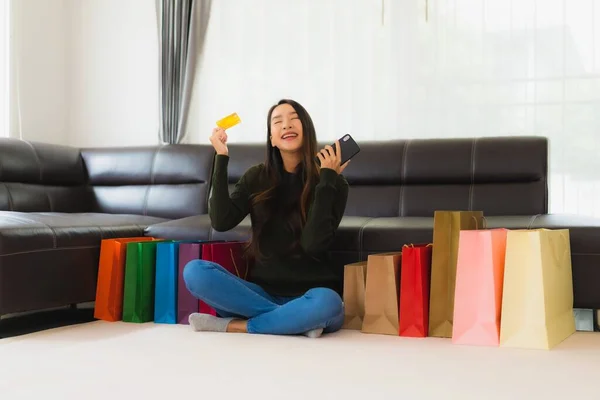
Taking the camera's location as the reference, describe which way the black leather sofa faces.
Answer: facing the viewer

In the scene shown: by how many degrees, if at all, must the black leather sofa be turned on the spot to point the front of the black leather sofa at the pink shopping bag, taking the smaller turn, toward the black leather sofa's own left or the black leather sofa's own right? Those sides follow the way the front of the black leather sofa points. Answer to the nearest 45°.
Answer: approximately 45° to the black leather sofa's own left

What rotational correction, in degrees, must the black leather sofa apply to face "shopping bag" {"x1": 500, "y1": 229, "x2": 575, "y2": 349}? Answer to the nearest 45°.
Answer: approximately 45° to its left

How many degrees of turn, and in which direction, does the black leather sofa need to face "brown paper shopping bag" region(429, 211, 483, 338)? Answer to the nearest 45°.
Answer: approximately 45° to its left

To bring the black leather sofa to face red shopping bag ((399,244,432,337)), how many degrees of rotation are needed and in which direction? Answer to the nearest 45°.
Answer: approximately 45° to its left

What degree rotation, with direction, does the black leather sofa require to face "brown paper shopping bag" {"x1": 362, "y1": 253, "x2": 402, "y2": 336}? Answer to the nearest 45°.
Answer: approximately 45° to its left
